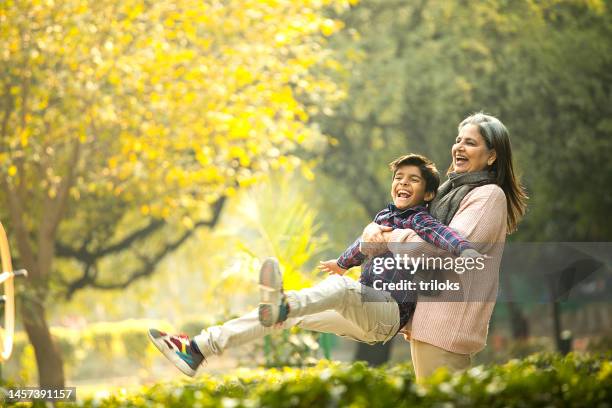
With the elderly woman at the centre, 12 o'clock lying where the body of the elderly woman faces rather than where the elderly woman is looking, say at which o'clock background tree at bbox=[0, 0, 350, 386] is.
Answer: The background tree is roughly at 2 o'clock from the elderly woman.

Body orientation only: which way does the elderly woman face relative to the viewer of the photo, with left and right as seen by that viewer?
facing to the left of the viewer
